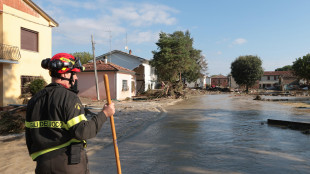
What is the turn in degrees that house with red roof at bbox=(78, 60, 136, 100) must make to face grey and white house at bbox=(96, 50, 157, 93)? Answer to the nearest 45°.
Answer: approximately 90° to its left

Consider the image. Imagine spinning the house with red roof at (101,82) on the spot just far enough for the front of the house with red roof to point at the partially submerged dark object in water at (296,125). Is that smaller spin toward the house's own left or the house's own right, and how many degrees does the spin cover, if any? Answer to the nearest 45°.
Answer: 0° — it already faces it

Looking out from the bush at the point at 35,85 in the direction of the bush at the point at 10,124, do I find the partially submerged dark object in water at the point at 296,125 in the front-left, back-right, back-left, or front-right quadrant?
front-left

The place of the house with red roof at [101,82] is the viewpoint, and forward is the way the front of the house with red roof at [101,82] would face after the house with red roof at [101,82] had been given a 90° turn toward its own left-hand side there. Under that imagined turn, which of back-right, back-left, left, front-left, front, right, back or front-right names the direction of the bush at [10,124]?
back-right

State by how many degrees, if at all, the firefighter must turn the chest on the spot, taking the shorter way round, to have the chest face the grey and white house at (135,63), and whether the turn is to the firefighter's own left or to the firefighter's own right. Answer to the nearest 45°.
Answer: approximately 45° to the firefighter's own left

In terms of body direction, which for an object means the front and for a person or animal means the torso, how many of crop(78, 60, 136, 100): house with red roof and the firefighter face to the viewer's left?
0

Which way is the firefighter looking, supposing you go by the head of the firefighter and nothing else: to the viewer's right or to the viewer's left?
to the viewer's right

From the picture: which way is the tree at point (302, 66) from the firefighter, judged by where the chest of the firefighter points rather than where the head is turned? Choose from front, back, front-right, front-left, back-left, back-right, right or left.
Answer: front

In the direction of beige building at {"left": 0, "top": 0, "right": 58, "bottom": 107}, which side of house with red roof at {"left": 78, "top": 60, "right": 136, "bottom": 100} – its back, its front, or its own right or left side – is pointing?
right

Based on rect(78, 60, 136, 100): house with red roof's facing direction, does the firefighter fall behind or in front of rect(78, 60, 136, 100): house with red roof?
in front

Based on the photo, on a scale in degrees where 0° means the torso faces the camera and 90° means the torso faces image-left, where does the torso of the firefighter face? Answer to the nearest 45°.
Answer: approximately 225°

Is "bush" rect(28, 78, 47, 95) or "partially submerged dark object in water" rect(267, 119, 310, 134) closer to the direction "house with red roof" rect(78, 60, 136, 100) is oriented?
the partially submerged dark object in water
